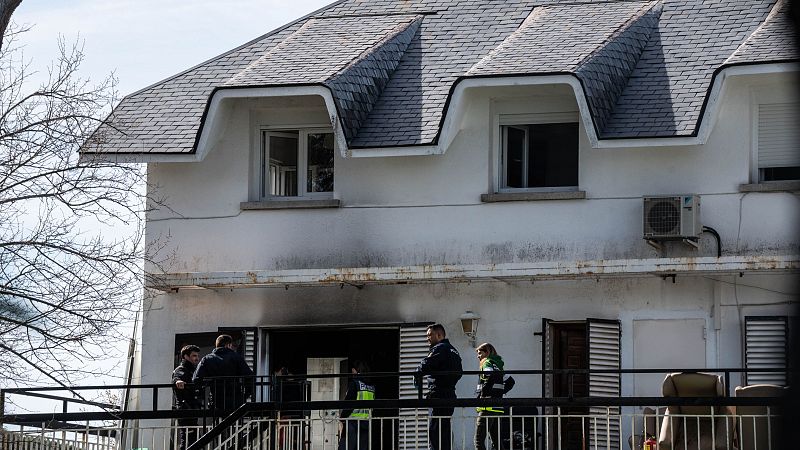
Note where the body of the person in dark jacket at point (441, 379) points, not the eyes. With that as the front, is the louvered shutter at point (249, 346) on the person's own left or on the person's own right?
on the person's own right

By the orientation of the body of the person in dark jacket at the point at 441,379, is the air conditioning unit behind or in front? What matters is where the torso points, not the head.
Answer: behind

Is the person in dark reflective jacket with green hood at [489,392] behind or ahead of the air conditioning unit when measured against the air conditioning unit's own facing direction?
ahead

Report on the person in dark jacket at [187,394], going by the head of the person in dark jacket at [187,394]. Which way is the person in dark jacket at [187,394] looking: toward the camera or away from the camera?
toward the camera

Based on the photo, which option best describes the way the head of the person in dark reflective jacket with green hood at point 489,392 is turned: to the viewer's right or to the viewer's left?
to the viewer's left

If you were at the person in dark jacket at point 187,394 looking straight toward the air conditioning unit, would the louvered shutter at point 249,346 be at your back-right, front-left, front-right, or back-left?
front-left

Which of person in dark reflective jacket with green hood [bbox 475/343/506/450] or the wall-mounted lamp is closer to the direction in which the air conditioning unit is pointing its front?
the person in dark reflective jacket with green hood

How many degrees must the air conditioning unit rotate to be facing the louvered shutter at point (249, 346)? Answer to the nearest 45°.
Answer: approximately 90° to its right

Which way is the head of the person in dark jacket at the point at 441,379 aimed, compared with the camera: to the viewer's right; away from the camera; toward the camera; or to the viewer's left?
to the viewer's left

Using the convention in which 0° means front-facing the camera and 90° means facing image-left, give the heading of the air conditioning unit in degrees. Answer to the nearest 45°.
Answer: approximately 0°
